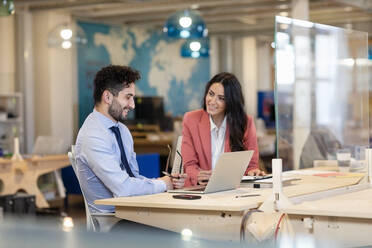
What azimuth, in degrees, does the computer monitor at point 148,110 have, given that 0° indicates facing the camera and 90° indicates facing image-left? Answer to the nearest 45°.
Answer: approximately 0°

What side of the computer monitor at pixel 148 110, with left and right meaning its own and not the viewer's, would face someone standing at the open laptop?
front

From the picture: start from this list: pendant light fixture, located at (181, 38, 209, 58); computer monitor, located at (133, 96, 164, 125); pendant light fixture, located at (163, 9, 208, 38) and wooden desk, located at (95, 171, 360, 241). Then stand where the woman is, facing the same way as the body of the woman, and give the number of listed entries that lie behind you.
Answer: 3

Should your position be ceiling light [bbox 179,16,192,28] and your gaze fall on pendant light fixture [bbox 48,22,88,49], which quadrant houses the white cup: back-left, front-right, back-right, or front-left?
back-left

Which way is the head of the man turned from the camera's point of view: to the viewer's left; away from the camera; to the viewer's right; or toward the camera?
to the viewer's right

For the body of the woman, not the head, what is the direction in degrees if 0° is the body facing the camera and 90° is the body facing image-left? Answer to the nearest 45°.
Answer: approximately 0°

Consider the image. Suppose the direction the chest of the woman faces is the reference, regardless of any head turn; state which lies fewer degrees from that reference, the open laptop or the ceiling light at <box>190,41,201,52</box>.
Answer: the open laptop

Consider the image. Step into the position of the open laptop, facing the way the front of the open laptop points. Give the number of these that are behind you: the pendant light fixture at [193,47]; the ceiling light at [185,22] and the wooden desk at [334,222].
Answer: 1

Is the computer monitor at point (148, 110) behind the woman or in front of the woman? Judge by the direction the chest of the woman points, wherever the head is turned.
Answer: behind
